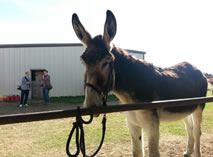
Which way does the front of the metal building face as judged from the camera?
facing the viewer

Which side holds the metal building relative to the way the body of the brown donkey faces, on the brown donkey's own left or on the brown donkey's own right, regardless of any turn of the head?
on the brown donkey's own right

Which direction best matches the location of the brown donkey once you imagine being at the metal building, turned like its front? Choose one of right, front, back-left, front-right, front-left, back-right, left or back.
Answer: front

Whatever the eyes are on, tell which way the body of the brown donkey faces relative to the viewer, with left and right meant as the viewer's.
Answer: facing the viewer and to the left of the viewer
